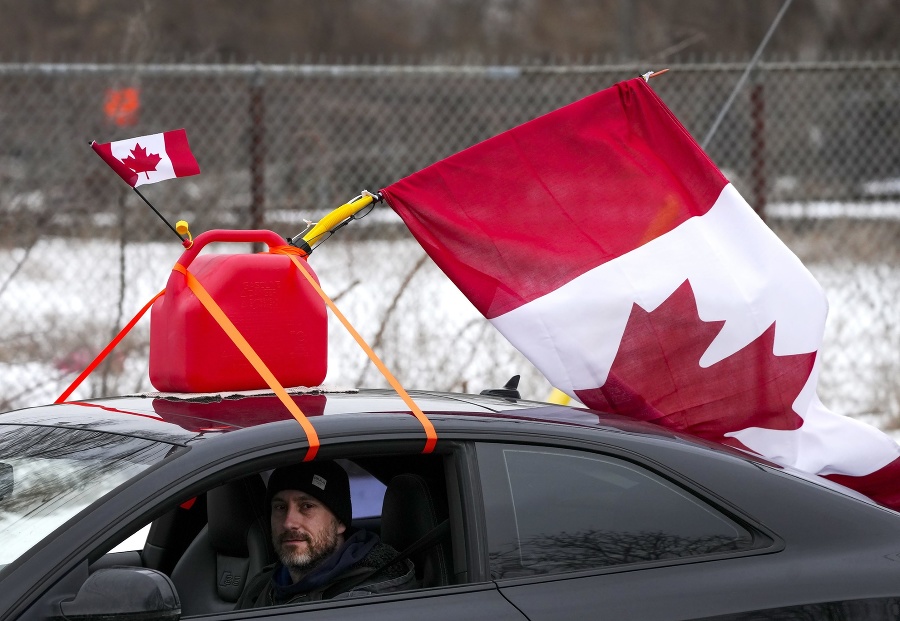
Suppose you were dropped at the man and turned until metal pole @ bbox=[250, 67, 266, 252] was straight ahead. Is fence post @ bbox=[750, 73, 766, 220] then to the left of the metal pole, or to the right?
right

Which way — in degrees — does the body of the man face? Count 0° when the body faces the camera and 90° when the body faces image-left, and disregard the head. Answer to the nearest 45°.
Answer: approximately 45°

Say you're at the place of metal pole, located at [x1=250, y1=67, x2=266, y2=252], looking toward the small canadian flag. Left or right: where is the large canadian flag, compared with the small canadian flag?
left

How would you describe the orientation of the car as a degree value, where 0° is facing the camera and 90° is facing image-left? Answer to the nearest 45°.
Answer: approximately 45°

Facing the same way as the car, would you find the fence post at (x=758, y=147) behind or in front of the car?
behind
